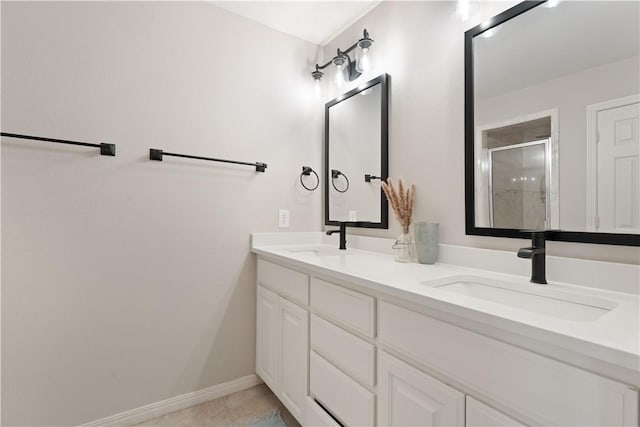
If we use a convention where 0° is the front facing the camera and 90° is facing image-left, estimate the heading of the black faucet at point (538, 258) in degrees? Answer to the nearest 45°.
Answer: approximately 45°

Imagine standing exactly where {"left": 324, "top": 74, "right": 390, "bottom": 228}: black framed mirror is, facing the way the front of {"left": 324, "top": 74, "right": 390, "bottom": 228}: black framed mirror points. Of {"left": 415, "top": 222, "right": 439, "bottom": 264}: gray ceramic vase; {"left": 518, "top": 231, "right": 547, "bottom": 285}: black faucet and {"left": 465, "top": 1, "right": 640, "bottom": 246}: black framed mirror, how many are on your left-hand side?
3

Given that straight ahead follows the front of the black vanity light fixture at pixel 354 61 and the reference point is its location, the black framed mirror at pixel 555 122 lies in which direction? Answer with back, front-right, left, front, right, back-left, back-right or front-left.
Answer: left

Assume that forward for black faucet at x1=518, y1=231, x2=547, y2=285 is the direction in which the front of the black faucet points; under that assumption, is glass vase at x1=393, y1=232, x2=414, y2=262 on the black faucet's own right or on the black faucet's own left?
on the black faucet's own right

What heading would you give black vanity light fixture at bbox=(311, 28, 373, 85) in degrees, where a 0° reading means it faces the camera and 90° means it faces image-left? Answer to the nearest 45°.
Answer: approximately 45°

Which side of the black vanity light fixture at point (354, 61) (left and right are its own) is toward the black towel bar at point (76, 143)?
front

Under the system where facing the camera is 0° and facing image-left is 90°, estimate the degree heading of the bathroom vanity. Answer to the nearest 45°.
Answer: approximately 45°

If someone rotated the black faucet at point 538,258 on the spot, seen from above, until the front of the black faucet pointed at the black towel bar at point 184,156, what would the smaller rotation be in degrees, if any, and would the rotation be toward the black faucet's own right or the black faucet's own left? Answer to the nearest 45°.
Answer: approximately 45° to the black faucet's own right

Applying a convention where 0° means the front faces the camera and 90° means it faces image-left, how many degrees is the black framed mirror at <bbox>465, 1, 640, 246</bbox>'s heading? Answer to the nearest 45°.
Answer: approximately 45°

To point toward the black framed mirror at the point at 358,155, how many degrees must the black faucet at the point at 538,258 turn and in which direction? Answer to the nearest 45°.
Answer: approximately 90° to its right
